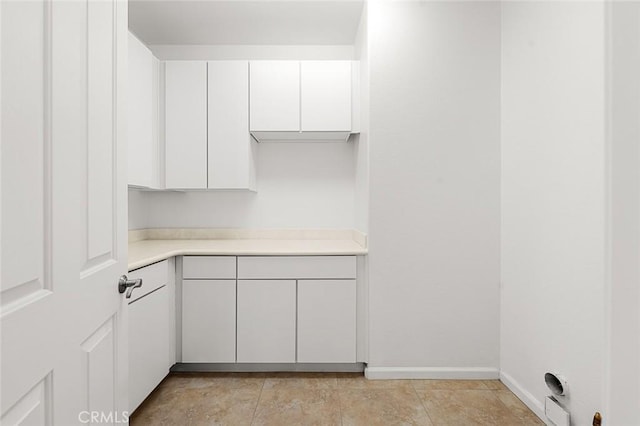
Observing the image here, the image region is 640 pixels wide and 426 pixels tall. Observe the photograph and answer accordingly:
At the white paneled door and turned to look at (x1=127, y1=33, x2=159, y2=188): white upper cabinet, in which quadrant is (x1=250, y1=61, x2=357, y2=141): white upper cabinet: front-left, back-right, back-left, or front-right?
front-right

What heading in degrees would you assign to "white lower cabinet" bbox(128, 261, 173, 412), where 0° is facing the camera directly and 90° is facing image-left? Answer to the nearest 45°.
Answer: approximately 270°

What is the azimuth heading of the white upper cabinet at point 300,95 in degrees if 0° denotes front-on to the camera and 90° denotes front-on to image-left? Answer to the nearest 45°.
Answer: approximately 0°

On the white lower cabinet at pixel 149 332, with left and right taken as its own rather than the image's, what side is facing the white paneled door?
right

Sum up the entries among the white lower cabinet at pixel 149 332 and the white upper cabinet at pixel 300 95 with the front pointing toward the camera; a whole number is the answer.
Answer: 1

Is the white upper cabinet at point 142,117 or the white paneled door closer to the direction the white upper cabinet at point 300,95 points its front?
the white paneled door

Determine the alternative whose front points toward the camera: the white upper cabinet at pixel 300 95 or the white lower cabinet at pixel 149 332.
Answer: the white upper cabinet

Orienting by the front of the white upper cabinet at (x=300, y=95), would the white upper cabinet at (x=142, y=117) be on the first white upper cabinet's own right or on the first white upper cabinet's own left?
on the first white upper cabinet's own right

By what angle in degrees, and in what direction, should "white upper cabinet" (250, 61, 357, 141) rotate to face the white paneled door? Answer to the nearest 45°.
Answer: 0° — it already faces it
